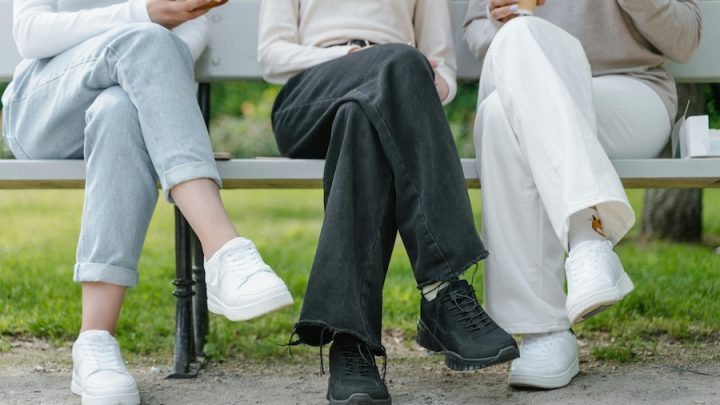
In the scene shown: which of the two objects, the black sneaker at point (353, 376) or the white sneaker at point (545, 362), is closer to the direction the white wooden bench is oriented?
the black sneaker

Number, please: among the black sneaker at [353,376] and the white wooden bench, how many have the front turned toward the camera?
2

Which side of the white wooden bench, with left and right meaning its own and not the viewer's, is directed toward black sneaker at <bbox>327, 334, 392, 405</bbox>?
front

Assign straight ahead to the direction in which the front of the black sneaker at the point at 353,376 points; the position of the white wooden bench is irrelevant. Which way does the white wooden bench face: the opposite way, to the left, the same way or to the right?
the same way

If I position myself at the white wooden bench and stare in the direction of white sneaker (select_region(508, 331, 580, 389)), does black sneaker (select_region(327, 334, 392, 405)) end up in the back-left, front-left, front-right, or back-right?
front-right

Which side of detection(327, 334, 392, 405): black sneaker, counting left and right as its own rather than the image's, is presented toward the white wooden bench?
back

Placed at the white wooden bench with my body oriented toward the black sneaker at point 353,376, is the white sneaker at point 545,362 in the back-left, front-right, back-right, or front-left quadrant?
front-left

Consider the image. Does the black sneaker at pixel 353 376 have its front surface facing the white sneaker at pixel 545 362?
no

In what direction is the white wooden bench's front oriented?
toward the camera

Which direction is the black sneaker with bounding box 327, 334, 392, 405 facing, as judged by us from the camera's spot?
facing the viewer

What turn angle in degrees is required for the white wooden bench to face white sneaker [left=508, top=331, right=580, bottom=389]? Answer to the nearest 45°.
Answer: approximately 45° to its left
